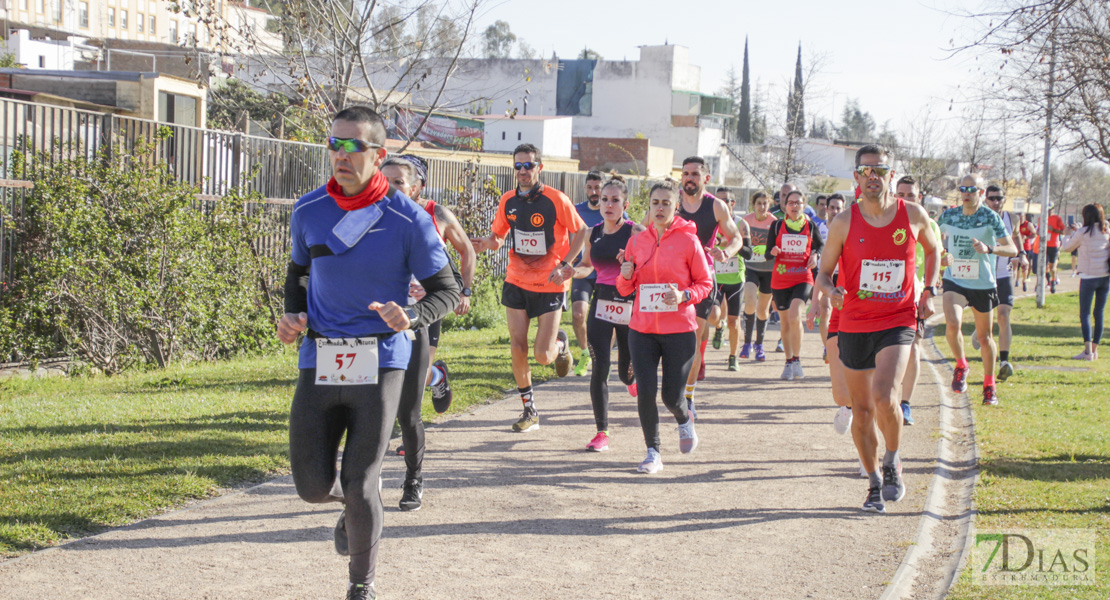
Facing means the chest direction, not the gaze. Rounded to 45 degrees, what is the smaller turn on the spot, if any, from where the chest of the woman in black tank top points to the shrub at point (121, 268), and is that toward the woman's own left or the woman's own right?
approximately 135° to the woman's own right

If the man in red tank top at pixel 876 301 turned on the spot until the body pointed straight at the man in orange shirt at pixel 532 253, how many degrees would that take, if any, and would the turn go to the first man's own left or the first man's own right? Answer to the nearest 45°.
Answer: approximately 135° to the first man's own right

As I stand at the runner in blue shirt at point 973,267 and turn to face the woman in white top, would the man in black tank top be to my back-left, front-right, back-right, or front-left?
back-left

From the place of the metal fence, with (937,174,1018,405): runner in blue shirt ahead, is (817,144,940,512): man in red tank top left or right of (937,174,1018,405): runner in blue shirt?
right

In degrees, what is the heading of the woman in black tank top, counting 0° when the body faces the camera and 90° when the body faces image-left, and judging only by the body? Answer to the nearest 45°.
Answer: approximately 0°

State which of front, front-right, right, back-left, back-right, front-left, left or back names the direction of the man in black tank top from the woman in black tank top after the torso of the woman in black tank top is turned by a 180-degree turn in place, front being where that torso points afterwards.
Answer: front-right

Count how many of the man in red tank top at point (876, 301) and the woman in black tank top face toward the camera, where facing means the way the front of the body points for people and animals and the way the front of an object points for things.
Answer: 2

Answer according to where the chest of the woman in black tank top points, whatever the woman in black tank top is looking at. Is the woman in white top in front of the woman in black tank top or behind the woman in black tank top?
behind

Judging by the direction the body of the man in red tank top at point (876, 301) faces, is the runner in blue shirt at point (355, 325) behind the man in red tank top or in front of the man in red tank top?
in front

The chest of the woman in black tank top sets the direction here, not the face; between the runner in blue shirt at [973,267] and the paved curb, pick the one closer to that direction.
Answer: the paved curb

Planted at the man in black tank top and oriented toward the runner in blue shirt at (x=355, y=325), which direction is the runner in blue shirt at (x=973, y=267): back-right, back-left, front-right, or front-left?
back-left
